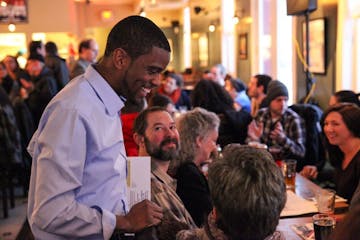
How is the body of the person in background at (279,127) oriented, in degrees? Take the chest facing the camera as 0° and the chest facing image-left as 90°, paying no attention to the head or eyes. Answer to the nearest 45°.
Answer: approximately 45°

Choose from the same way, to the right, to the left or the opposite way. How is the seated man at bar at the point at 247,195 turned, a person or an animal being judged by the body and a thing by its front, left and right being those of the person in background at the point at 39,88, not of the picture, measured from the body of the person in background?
the opposite way

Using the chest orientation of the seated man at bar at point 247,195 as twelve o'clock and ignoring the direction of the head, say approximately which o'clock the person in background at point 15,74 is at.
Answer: The person in background is roughly at 11 o'clock from the seated man at bar.

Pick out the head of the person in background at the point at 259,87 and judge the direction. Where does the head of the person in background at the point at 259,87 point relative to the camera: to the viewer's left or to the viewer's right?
to the viewer's left

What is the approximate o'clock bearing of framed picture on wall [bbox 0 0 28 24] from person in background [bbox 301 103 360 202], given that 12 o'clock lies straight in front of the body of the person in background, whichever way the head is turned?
The framed picture on wall is roughly at 3 o'clock from the person in background.

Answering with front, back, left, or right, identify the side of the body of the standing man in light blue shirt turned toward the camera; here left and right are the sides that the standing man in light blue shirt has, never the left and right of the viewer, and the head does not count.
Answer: right

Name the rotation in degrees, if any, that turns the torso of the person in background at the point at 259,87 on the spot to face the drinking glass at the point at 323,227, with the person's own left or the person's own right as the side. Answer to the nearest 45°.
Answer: approximately 90° to the person's own left

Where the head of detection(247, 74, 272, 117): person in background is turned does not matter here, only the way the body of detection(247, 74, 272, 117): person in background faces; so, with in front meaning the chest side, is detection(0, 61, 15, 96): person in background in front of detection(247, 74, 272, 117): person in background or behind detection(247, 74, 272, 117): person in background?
in front

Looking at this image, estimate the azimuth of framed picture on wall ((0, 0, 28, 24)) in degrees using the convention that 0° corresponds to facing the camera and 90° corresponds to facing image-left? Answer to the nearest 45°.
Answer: approximately 0°

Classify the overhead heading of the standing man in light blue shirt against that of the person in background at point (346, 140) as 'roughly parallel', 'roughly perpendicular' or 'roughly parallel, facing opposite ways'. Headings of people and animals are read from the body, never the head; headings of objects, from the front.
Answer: roughly parallel, facing opposite ways

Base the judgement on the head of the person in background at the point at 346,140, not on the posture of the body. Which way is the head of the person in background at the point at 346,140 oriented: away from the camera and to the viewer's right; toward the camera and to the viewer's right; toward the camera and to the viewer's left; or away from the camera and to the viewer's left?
toward the camera and to the viewer's left
